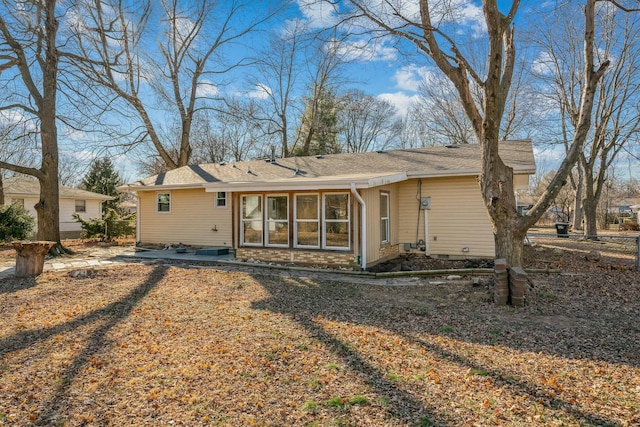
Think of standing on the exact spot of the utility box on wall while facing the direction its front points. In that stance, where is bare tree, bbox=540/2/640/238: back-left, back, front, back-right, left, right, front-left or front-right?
back-left

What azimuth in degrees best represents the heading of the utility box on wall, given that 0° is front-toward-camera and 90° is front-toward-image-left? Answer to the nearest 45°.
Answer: approximately 0°

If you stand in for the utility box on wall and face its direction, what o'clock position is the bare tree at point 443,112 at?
The bare tree is roughly at 6 o'clock from the utility box on wall.

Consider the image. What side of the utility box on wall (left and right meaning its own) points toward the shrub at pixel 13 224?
right

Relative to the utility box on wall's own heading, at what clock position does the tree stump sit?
The tree stump is roughly at 2 o'clock from the utility box on wall.

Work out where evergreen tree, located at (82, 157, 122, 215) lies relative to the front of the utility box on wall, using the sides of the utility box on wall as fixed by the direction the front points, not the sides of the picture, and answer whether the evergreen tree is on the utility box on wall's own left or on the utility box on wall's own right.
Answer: on the utility box on wall's own right

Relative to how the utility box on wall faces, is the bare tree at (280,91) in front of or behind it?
behind

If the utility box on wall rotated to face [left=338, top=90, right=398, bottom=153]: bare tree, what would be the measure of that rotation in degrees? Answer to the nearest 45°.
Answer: approximately 180°

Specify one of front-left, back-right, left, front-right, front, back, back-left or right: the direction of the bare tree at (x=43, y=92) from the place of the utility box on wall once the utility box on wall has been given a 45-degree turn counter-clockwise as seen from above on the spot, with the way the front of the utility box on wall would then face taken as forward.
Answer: back-right

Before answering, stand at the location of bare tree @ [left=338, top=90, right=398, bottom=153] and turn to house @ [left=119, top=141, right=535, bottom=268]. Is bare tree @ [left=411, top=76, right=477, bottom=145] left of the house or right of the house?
left
